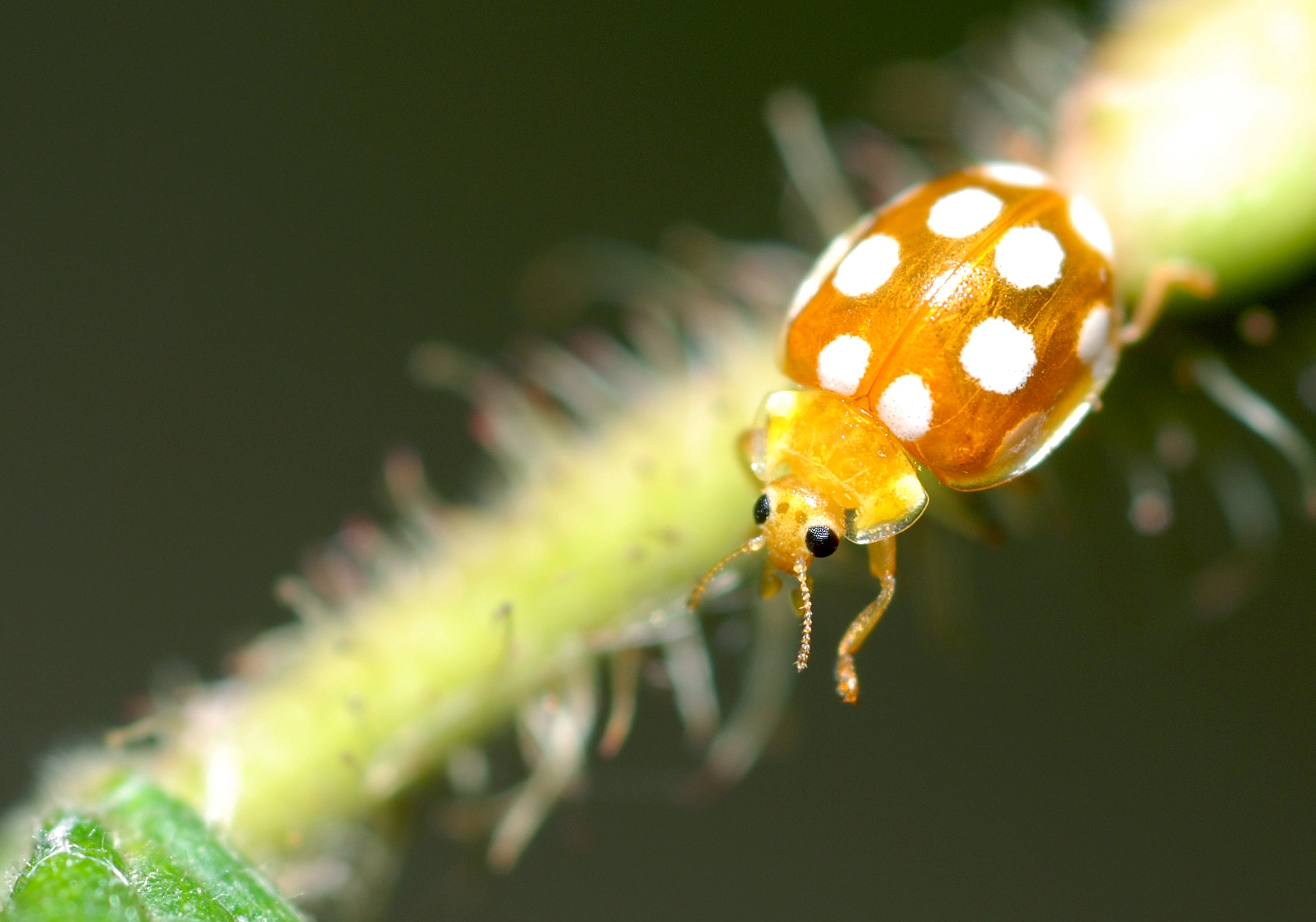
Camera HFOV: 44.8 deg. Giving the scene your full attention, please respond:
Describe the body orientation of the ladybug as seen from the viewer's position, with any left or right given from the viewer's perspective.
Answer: facing the viewer and to the left of the viewer
